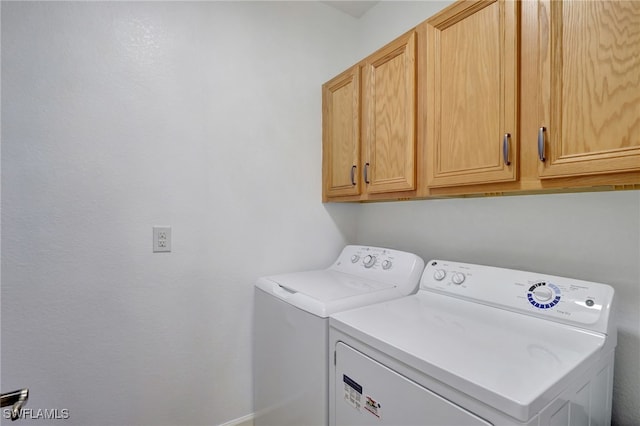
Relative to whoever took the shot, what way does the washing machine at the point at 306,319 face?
facing the viewer and to the left of the viewer

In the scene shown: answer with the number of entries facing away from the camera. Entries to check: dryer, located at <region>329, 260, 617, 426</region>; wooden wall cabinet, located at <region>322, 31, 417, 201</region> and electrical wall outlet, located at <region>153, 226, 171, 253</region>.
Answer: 0

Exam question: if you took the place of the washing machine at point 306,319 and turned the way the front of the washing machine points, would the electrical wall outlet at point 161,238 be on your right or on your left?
on your right

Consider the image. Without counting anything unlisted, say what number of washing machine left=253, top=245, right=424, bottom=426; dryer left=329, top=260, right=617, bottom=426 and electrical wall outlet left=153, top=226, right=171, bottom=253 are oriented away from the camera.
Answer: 0

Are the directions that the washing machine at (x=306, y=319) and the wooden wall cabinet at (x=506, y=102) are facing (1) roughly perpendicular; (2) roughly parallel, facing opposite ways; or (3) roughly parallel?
roughly parallel

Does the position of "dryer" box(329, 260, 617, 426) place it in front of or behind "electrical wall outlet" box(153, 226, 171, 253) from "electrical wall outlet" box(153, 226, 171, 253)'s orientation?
in front
